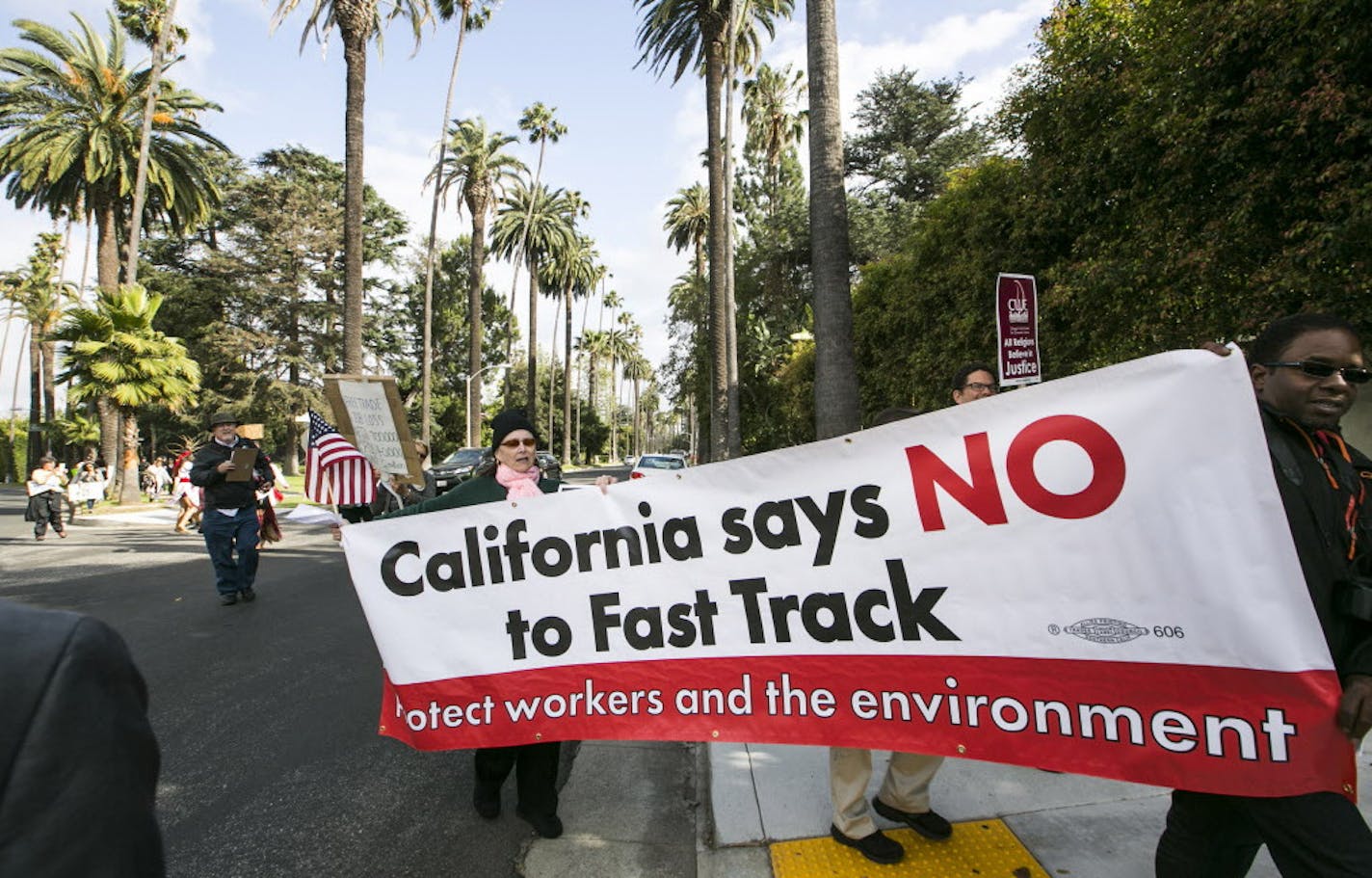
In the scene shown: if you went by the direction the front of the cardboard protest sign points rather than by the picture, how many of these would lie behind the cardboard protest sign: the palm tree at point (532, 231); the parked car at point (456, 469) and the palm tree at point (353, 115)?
3

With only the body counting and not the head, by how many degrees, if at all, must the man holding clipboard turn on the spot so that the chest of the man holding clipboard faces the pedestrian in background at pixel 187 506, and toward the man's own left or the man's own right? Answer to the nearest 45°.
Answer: approximately 180°

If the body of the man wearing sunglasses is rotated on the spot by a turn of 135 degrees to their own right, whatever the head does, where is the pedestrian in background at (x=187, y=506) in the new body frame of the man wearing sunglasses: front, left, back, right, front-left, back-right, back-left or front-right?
front

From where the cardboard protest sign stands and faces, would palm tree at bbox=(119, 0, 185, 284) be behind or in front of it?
behind

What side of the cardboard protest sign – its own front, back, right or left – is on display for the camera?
front

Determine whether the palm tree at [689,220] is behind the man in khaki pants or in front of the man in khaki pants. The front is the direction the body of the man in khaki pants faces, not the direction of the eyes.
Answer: behind

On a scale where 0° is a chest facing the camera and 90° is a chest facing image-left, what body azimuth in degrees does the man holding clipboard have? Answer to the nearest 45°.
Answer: approximately 0°

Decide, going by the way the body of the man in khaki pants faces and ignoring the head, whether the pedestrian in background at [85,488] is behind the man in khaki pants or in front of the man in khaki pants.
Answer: behind

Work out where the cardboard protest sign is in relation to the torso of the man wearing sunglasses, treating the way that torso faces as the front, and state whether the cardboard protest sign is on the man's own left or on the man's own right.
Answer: on the man's own right

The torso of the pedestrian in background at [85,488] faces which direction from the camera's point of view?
toward the camera

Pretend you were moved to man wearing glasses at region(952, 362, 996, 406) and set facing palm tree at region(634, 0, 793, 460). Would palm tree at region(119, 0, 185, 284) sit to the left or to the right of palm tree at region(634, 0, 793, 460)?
left

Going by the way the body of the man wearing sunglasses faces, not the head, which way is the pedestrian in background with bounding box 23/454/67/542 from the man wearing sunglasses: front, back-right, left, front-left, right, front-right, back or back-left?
back-right

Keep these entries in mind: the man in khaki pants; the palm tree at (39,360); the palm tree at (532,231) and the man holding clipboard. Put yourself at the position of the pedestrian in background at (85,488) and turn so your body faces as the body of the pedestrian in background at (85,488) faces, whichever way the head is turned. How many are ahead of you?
2

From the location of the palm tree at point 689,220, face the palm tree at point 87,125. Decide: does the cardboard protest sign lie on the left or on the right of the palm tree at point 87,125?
left
